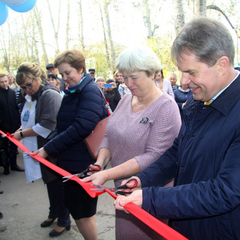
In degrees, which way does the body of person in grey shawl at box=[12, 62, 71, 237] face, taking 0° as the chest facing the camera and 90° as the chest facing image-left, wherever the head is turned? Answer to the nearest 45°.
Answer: approximately 45°

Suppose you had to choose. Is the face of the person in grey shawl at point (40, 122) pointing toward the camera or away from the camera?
toward the camera

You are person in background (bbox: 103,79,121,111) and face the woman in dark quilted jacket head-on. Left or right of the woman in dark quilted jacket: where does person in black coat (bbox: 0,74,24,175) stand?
right

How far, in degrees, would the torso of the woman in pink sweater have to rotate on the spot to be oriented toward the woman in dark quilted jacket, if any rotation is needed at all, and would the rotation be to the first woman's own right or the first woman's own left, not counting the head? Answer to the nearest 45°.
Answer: approximately 90° to the first woman's own right

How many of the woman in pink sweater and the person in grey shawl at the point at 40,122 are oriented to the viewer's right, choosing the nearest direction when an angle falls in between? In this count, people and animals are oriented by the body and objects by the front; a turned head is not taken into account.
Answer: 0

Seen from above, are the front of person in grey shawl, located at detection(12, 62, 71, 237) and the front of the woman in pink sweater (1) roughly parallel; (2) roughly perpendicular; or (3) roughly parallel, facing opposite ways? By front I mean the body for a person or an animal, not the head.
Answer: roughly parallel

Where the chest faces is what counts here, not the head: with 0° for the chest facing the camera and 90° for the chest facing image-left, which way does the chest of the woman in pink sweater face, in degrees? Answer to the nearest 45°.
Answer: approximately 45°

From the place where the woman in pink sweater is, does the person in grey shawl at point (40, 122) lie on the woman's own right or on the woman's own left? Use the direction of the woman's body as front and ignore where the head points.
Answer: on the woman's own right

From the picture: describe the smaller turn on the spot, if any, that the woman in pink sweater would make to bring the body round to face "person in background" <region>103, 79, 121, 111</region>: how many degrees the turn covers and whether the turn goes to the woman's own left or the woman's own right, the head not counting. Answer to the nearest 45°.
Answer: approximately 135° to the woman's own right

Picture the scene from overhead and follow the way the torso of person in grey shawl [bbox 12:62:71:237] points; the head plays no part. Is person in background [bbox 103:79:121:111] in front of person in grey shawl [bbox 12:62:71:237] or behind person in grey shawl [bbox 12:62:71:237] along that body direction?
behind

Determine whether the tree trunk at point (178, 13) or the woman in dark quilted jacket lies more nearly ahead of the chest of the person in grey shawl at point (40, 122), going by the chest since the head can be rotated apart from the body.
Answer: the woman in dark quilted jacket

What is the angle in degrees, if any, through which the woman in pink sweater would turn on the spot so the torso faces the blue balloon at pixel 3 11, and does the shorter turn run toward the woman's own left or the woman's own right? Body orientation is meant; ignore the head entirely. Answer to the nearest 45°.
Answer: approximately 90° to the woman's own right
